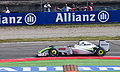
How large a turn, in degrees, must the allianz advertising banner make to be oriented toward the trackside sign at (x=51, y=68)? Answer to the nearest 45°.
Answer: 0° — it already faces it

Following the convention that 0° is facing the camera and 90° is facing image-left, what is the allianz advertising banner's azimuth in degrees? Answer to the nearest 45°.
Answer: approximately 0°

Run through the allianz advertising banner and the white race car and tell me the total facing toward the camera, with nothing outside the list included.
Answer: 1

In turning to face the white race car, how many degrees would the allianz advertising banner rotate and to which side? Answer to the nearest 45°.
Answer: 0° — it already faces it

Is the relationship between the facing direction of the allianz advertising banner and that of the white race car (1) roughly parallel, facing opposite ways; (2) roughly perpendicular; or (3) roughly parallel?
roughly perpendicular

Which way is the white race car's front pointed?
to the viewer's left

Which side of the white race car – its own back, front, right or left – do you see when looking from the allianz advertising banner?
right
